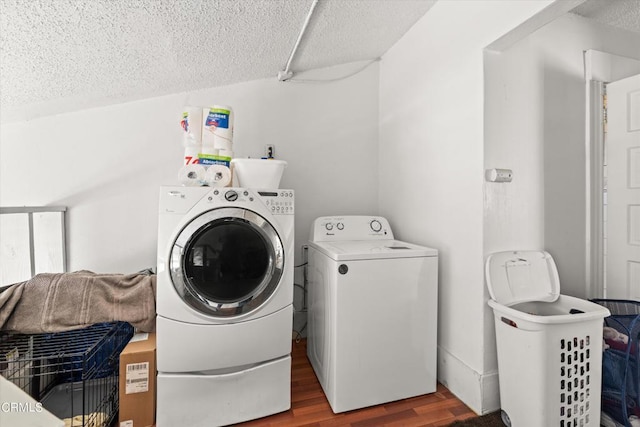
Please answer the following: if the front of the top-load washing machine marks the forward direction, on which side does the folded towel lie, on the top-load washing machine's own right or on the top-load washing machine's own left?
on the top-load washing machine's own right

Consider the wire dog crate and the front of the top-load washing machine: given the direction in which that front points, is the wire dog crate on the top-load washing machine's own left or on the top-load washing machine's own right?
on the top-load washing machine's own right

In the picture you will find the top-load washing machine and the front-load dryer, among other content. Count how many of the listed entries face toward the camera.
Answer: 2

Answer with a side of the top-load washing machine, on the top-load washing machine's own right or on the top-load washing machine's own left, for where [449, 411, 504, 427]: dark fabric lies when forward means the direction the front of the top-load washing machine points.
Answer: on the top-load washing machine's own left

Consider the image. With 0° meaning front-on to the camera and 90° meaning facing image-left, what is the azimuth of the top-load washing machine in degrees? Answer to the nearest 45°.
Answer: approximately 0°
